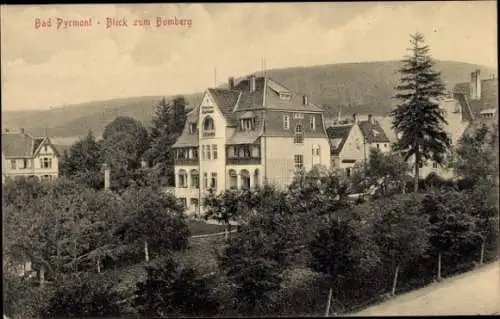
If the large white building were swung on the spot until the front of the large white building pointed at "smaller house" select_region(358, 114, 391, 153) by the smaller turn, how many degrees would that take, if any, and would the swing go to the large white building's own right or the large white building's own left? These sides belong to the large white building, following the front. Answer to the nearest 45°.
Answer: approximately 135° to the large white building's own left

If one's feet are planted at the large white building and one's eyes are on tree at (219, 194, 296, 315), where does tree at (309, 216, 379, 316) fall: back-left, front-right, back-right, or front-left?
front-left
